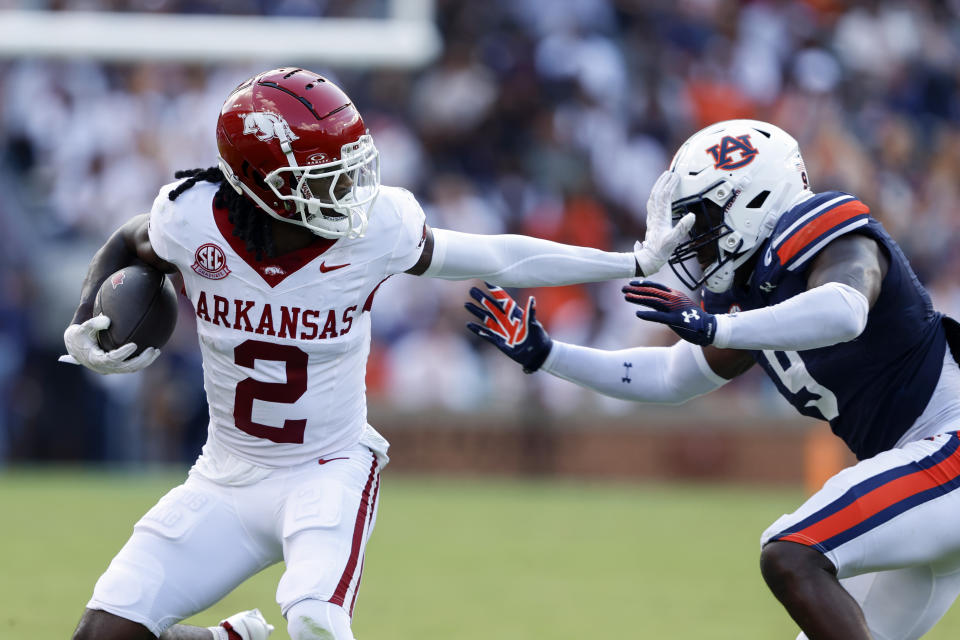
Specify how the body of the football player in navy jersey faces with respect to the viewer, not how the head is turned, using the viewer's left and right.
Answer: facing to the left of the viewer

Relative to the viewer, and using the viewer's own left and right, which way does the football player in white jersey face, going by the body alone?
facing the viewer

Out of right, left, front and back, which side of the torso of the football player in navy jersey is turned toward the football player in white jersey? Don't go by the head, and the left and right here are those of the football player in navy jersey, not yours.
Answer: front

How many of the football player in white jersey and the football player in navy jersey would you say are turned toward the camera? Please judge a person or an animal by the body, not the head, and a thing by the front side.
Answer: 1

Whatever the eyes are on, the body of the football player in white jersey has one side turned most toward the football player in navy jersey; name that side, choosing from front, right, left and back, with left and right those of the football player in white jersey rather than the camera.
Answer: left

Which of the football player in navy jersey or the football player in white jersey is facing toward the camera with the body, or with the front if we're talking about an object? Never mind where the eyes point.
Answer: the football player in white jersey

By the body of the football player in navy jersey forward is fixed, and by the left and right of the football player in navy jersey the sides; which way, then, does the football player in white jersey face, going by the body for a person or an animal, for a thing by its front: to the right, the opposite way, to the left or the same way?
to the left

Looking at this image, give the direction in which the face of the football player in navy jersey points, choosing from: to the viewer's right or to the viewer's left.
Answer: to the viewer's left
